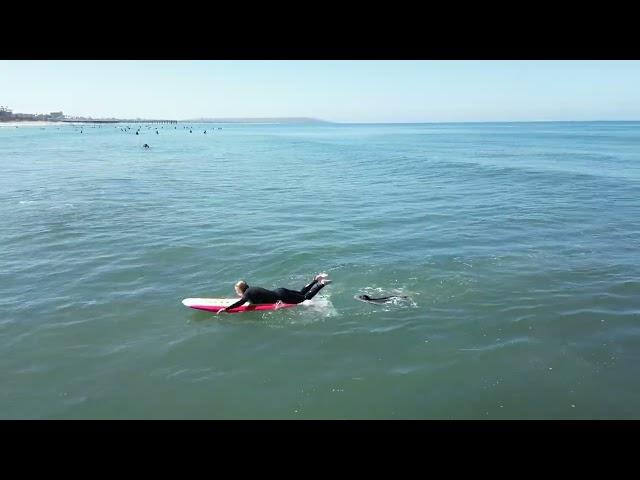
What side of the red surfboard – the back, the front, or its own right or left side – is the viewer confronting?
left
